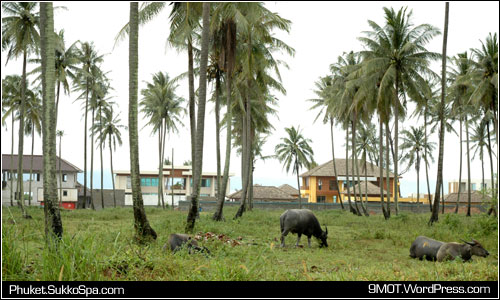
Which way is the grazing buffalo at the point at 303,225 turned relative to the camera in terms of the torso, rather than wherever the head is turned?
to the viewer's right

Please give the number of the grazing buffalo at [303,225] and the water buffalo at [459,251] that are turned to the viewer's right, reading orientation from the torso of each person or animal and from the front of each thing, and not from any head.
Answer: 2

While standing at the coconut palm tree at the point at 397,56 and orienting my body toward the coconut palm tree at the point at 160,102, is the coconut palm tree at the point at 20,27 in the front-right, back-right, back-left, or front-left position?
front-left

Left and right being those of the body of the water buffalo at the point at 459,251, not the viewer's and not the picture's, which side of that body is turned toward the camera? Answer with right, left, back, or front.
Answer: right

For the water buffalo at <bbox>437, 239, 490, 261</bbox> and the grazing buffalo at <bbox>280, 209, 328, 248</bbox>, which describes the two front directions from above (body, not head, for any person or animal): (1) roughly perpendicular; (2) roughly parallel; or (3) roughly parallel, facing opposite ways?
roughly parallel

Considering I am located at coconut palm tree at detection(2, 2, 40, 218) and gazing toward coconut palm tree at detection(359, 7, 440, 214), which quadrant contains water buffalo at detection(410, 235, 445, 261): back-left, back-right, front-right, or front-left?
front-right
